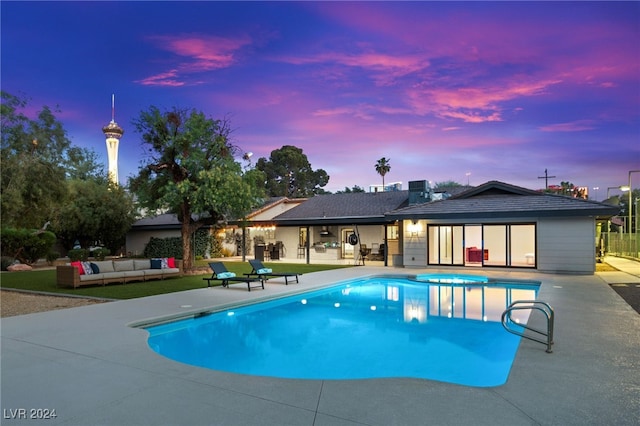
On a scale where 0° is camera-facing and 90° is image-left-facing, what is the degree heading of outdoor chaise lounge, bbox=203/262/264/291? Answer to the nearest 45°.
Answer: approximately 315°

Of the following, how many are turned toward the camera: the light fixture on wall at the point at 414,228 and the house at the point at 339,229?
2

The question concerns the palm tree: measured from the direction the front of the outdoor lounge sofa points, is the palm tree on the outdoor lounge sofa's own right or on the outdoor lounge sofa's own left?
on the outdoor lounge sofa's own left

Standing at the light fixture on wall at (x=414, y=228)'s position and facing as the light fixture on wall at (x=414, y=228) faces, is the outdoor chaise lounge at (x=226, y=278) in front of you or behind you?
in front

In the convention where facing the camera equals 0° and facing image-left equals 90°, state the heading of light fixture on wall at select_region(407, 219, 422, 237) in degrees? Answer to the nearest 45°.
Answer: approximately 0°

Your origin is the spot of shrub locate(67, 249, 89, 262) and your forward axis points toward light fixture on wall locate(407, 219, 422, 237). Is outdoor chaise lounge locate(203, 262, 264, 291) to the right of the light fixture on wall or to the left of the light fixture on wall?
right

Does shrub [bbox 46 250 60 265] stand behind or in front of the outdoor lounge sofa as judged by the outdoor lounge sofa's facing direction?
behind

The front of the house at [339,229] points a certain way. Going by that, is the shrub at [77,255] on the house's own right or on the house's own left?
on the house's own right

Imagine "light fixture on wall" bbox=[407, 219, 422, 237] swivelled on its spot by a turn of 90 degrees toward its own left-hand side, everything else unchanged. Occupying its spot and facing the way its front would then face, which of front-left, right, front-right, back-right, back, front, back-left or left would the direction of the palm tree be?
left
